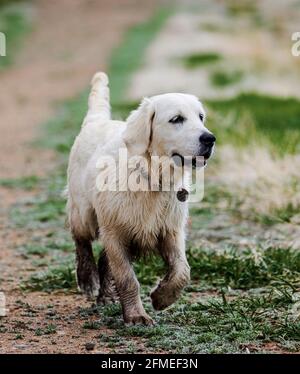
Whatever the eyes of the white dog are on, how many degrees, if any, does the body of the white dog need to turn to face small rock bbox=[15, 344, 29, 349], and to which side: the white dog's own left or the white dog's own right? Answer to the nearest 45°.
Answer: approximately 90° to the white dog's own right

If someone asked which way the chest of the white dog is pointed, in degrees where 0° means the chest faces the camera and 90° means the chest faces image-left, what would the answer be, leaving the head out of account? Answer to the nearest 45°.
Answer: approximately 315°
